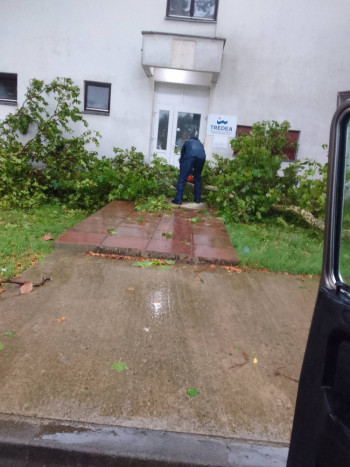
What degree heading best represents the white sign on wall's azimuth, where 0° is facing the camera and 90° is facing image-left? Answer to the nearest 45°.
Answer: approximately 0°

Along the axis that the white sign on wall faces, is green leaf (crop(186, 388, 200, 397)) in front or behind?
in front

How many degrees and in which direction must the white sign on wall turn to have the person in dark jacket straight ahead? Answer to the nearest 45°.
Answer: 0° — it already faces them

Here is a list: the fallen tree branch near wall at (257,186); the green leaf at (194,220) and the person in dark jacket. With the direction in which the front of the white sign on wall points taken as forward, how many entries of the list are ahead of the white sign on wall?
3

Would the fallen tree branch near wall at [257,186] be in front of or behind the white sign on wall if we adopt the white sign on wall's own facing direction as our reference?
in front

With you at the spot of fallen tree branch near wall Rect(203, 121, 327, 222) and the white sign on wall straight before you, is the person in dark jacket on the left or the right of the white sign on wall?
left

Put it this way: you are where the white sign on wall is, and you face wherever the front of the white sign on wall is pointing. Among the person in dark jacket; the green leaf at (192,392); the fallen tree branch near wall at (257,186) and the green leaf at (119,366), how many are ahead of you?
4
